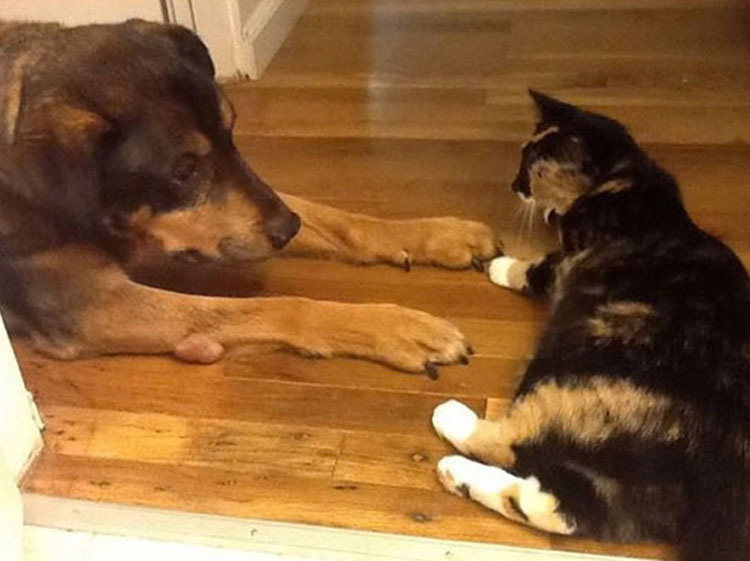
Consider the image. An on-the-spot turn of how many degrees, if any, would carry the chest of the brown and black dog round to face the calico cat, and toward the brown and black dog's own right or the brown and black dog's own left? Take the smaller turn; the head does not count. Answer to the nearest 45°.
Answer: approximately 45° to the brown and black dog's own right

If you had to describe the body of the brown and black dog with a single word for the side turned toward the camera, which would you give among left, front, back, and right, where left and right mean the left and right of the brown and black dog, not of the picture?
right
